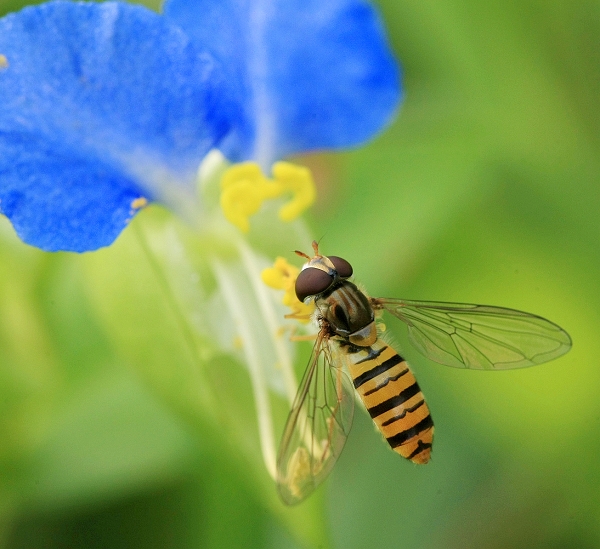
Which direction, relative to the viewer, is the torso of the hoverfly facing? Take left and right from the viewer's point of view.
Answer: facing away from the viewer and to the left of the viewer
